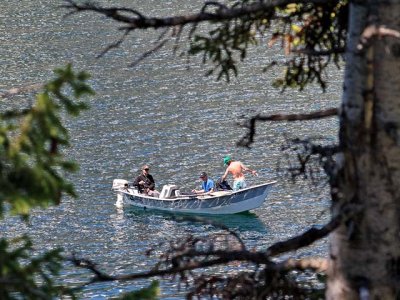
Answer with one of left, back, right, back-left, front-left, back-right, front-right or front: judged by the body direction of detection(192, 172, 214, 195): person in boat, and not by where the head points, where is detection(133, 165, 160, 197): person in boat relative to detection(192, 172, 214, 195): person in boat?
front-right

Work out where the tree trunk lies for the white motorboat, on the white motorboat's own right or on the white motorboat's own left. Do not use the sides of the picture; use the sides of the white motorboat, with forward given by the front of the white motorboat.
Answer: on the white motorboat's own right

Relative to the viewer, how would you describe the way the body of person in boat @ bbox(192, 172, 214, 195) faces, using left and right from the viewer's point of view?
facing the viewer and to the left of the viewer

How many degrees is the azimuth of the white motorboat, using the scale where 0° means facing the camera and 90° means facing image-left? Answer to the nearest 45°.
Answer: approximately 270°

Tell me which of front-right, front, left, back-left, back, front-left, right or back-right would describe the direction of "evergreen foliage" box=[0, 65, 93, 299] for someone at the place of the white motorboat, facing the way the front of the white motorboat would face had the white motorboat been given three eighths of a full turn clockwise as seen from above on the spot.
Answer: front-left

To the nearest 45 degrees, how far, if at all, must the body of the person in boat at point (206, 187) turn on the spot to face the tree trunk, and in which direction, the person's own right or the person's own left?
approximately 45° to the person's own left
